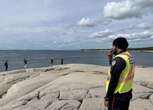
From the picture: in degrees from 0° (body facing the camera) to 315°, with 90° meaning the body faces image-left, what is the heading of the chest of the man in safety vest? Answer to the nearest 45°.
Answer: approximately 135°
